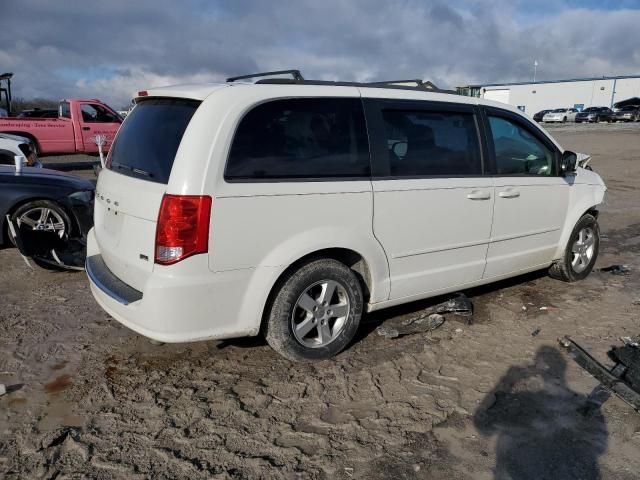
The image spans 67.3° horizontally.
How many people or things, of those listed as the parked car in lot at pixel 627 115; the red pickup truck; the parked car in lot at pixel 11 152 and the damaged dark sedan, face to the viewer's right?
3

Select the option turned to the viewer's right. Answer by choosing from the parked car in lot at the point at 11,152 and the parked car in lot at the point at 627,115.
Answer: the parked car in lot at the point at 11,152

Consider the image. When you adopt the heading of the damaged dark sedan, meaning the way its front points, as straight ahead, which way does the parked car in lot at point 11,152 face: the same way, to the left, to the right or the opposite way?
the same way

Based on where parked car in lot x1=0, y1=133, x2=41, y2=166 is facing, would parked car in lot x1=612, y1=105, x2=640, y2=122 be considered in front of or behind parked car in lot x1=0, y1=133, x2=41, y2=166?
in front

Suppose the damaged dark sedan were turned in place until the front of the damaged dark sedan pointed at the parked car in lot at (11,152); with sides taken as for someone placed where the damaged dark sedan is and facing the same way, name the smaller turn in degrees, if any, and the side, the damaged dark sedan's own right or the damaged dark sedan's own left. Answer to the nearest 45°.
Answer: approximately 90° to the damaged dark sedan's own left

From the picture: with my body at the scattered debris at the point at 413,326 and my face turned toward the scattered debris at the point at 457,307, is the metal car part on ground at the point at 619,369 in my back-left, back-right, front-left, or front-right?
front-right

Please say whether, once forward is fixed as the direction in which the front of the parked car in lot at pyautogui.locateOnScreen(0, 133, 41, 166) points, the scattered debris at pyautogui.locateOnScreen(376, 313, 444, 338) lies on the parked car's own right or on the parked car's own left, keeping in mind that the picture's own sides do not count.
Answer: on the parked car's own right

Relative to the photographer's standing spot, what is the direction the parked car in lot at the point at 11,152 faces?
facing to the right of the viewer

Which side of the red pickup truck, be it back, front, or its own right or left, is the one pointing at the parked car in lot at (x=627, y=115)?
front

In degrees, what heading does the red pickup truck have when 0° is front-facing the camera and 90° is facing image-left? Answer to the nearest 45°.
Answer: approximately 270°

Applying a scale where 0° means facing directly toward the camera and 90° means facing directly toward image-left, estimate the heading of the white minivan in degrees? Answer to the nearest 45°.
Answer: approximately 225°

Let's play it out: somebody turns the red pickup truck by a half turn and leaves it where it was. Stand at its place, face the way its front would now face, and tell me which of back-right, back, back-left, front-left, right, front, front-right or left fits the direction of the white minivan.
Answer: left

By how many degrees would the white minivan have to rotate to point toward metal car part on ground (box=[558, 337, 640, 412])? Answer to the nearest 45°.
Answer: approximately 45° to its right

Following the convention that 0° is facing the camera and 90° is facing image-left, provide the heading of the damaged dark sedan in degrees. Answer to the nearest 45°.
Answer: approximately 270°
